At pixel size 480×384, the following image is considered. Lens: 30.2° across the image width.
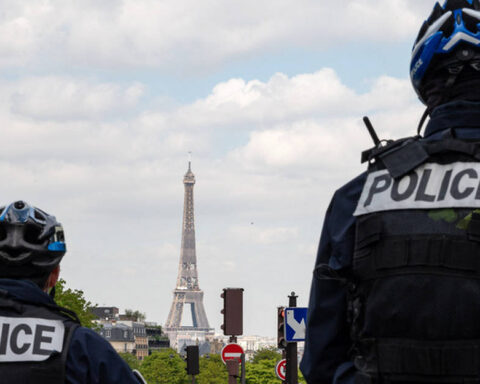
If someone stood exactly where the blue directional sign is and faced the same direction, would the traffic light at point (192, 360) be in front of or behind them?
behind

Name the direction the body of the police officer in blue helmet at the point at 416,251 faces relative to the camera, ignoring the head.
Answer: away from the camera

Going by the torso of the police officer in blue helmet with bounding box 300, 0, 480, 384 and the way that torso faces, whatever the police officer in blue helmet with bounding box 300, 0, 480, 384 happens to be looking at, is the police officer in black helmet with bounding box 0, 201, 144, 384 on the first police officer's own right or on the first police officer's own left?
on the first police officer's own left

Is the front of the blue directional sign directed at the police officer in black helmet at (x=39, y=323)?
yes

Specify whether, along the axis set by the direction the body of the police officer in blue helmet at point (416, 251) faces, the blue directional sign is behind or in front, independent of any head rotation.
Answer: in front

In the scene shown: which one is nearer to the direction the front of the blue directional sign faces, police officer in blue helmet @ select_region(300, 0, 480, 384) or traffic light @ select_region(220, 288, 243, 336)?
the police officer in blue helmet

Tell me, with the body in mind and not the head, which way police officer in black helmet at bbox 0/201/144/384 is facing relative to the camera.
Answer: away from the camera

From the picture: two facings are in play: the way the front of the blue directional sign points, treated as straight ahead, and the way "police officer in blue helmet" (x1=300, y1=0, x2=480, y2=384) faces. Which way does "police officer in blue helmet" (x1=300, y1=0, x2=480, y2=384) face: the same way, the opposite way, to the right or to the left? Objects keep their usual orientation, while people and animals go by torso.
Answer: the opposite way

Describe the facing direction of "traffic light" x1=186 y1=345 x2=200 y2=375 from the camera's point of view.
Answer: facing away from the viewer

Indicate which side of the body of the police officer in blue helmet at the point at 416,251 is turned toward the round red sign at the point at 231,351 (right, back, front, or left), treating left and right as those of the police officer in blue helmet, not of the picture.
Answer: front

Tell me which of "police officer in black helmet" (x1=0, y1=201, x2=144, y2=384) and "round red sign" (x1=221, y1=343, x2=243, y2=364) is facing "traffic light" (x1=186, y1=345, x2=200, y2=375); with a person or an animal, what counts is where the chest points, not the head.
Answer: the police officer in black helmet

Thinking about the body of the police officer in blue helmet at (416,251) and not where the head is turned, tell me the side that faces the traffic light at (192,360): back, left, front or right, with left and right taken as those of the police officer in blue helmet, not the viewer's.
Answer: front
